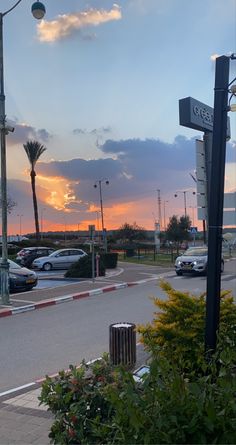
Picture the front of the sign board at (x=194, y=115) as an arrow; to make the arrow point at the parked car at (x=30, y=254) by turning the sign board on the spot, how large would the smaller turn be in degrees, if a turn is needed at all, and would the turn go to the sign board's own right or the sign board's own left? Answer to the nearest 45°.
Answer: approximately 180°

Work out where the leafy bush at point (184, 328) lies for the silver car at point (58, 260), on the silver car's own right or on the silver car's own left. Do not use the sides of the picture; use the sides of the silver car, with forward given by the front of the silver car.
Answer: on the silver car's own left

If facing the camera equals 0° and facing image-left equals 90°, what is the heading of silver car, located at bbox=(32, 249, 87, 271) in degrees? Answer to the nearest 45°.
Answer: approximately 45°

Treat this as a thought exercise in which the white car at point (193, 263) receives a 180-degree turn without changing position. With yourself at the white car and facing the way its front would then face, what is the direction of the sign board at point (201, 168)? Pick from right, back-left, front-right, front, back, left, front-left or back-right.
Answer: back-right

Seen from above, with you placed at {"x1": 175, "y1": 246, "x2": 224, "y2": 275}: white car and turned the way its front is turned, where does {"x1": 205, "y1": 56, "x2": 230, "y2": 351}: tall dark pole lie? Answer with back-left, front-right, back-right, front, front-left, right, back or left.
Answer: front-left

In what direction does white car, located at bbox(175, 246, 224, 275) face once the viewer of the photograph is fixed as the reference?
facing the viewer and to the left of the viewer

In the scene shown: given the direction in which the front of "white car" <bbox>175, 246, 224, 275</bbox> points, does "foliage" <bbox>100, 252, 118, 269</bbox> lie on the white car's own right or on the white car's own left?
on the white car's own right
